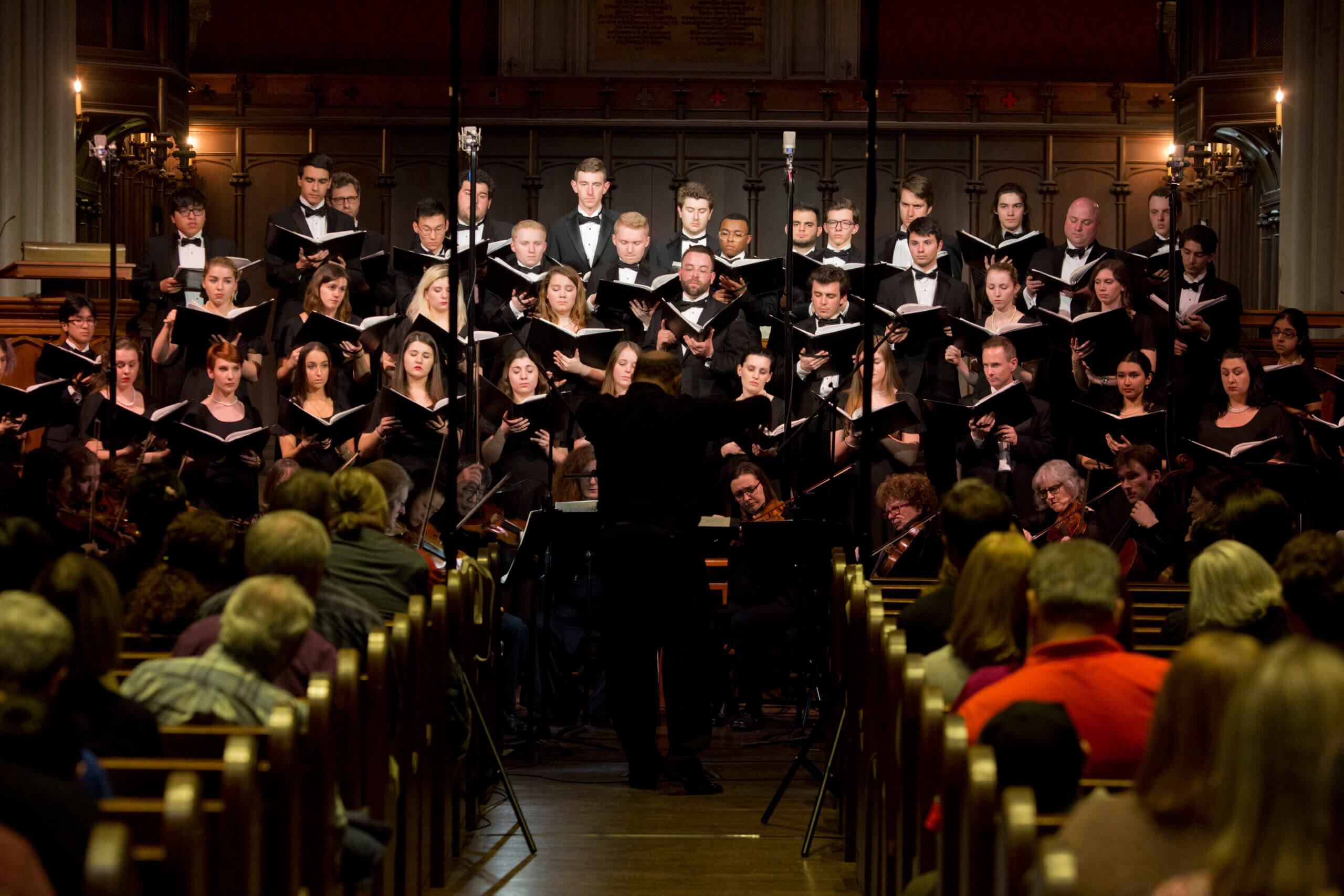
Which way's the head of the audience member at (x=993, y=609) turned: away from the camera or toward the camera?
away from the camera

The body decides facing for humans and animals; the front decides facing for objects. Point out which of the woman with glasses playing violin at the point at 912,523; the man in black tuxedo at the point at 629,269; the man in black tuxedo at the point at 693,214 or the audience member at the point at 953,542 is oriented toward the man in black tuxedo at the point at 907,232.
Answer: the audience member

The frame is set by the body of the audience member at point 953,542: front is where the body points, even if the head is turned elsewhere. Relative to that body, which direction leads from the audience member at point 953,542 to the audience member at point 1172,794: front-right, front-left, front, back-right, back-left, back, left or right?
back

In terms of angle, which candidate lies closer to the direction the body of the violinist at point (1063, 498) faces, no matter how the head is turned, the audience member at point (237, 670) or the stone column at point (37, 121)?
the audience member

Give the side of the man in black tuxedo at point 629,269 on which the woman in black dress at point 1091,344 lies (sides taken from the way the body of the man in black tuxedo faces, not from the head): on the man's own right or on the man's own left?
on the man's own left

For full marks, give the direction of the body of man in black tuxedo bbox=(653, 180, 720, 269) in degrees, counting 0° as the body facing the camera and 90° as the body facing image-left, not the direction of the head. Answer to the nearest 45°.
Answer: approximately 0°

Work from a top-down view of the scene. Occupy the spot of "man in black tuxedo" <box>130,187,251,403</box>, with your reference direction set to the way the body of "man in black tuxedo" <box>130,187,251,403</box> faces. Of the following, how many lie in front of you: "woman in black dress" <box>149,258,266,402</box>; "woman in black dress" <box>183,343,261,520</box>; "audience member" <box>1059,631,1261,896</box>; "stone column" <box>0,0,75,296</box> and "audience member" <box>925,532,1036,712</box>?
4

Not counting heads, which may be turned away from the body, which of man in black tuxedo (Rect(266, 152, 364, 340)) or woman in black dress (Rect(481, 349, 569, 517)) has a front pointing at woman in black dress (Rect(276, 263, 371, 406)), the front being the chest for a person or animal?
the man in black tuxedo

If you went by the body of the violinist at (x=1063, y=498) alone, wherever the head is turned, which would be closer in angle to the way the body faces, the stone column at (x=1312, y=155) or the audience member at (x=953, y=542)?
the audience member

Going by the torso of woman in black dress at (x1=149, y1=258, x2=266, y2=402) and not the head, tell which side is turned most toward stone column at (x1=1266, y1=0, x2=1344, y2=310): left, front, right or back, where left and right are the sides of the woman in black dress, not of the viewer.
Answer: left

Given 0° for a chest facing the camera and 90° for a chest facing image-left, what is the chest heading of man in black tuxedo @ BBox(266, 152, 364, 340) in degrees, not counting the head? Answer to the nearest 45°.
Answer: approximately 0°

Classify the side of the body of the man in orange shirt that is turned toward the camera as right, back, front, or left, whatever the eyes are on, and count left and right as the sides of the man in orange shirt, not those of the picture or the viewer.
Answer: back
